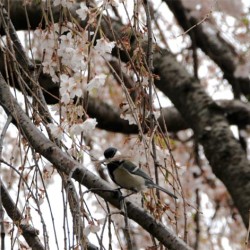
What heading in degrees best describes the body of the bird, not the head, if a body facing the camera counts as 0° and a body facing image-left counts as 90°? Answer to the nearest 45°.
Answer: approximately 90°
